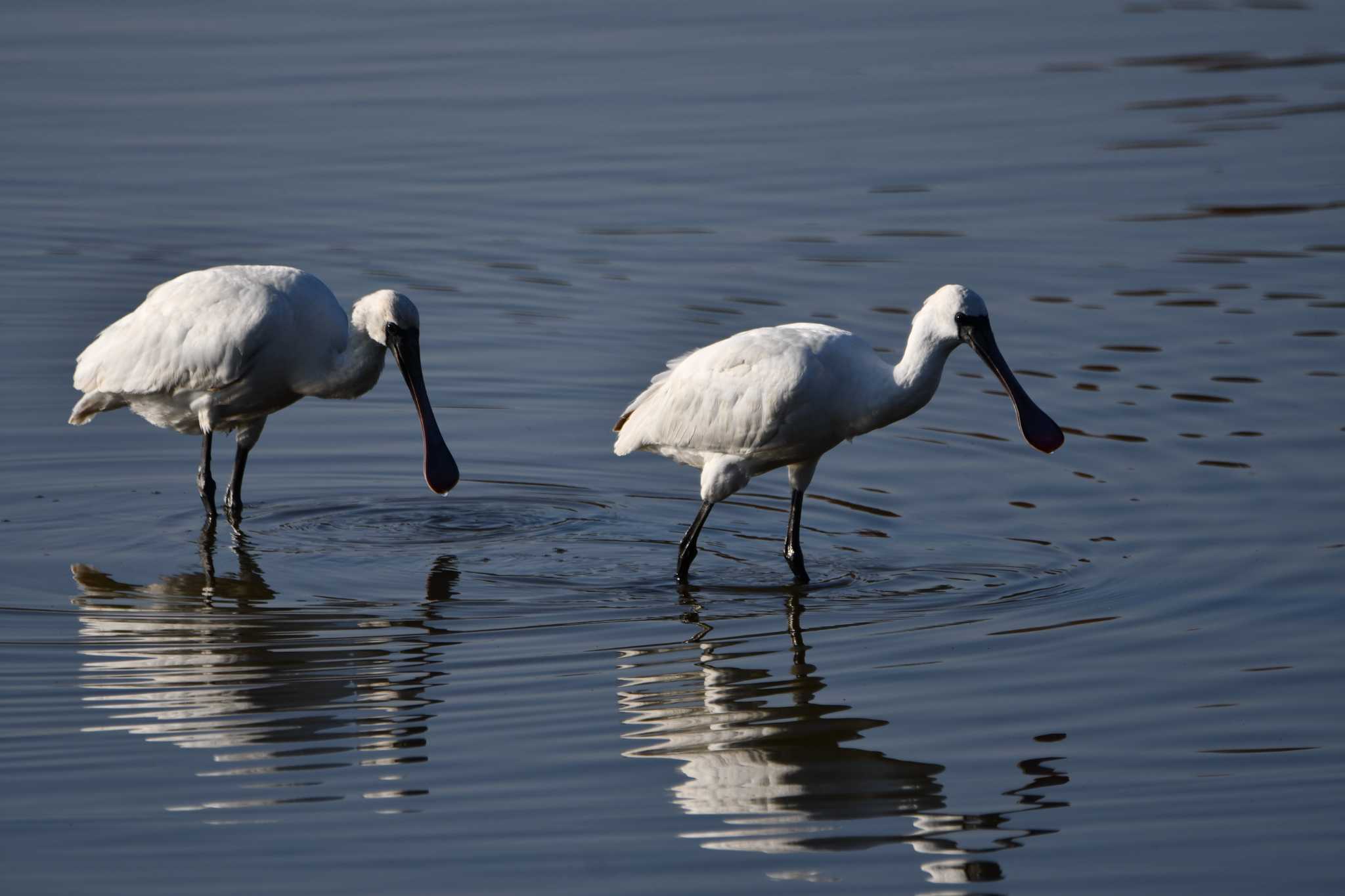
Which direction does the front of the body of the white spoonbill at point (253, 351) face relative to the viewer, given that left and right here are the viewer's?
facing to the right of the viewer

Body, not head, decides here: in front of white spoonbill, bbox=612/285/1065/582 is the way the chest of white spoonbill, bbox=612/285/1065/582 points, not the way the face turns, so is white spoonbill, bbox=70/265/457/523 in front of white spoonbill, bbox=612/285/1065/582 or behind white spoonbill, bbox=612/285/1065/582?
behind

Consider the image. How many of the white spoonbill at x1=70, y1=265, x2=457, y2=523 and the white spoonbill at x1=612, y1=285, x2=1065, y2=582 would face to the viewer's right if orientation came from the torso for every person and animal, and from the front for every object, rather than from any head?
2

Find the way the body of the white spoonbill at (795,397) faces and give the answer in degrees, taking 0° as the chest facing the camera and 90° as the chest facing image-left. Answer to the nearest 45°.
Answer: approximately 270°

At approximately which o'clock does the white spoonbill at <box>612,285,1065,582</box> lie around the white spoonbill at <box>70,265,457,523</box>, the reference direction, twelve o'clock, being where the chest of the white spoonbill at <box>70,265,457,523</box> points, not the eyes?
the white spoonbill at <box>612,285,1065,582</box> is roughly at 1 o'clock from the white spoonbill at <box>70,265,457,523</box>.
